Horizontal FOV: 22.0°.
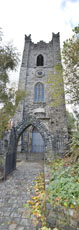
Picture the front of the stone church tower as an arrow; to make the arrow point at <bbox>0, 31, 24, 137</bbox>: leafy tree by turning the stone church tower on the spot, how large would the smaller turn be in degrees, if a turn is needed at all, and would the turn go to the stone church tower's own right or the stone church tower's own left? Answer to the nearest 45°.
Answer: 0° — it already faces it

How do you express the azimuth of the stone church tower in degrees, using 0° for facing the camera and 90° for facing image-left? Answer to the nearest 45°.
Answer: approximately 0°
